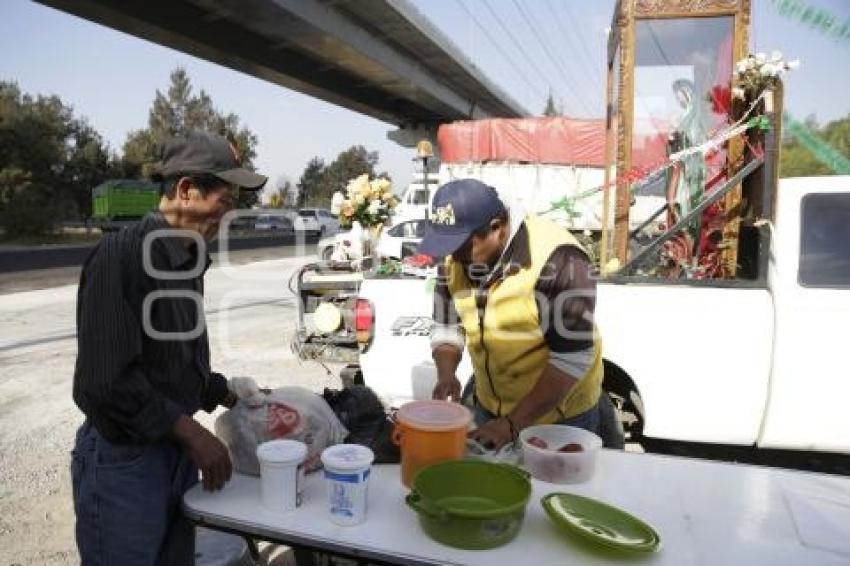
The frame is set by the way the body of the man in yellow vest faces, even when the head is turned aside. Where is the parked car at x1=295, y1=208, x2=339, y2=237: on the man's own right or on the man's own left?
on the man's own right

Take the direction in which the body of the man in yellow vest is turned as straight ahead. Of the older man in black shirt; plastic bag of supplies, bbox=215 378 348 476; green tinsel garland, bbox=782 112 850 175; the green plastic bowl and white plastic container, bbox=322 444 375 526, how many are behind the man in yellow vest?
1

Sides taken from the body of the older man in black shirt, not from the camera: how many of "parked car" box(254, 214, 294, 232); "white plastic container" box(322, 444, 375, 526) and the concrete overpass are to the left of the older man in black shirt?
2

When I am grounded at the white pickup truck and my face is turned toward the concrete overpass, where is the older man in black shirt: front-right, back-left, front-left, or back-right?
back-left

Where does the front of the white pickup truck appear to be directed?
to the viewer's right

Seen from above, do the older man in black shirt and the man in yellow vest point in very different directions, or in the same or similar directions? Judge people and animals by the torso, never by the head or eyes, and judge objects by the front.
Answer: very different directions

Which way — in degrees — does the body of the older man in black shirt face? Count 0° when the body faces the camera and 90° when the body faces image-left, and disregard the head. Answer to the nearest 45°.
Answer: approximately 270°

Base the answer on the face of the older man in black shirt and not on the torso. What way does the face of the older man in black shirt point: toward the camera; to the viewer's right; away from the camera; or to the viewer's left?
to the viewer's right

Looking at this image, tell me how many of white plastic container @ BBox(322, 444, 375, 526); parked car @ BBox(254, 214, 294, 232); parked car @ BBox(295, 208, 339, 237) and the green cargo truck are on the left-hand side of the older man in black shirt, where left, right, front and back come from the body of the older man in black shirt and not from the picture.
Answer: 3

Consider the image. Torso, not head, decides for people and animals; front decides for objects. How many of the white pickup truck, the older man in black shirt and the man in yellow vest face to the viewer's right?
2

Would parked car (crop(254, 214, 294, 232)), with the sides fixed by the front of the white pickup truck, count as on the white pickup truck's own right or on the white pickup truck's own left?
on the white pickup truck's own left

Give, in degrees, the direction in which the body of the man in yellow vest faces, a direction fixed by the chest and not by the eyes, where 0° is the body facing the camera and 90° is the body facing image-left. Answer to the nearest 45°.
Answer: approximately 45°

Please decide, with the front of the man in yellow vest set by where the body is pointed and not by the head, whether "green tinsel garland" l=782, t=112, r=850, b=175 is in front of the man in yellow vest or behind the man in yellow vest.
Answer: behind

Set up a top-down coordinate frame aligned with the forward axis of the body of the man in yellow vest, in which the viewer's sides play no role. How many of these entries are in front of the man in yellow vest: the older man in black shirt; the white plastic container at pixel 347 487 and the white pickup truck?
2

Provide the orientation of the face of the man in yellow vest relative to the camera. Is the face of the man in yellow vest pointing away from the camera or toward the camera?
toward the camera

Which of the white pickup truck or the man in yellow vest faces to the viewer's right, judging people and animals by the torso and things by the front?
the white pickup truck
